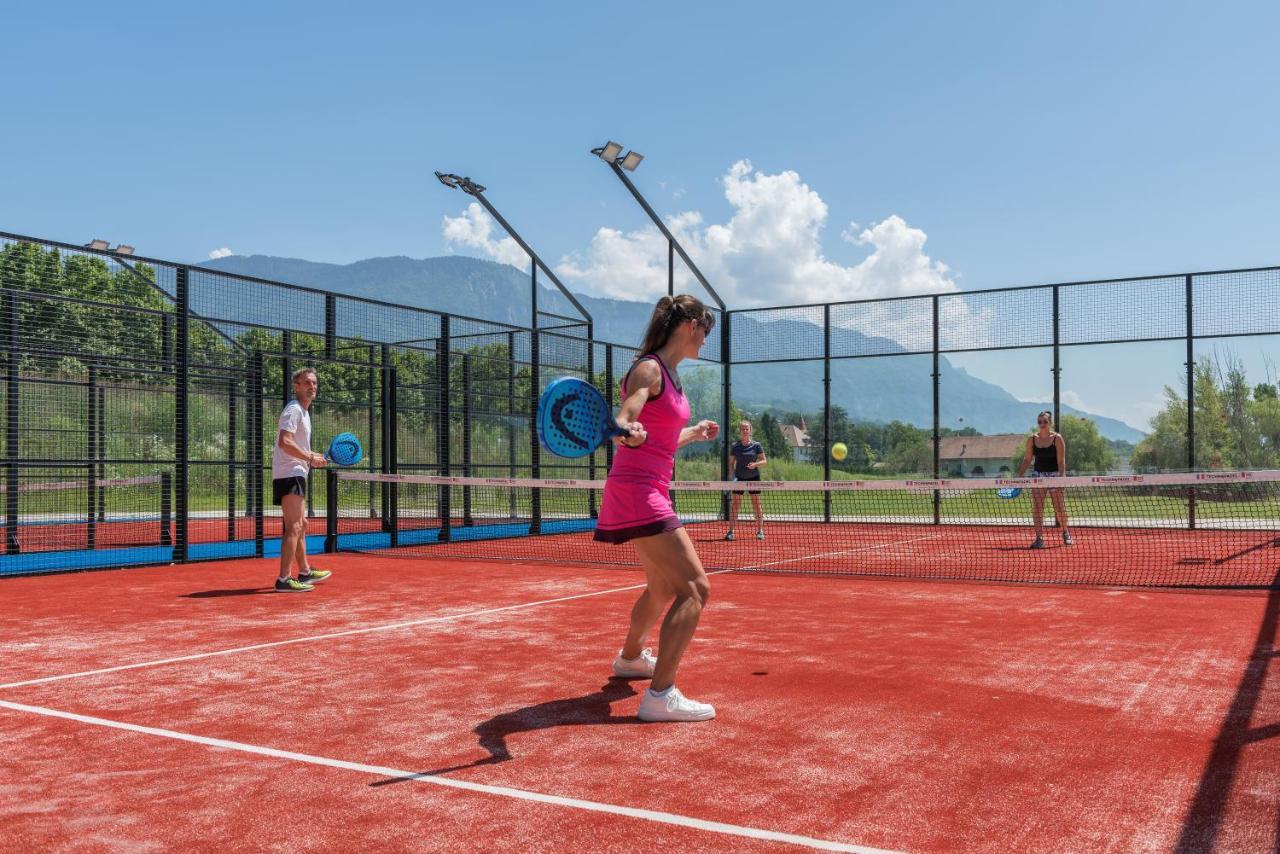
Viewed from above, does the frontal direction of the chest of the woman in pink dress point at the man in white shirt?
no

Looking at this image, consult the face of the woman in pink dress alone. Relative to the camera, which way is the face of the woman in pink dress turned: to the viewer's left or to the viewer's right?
to the viewer's right

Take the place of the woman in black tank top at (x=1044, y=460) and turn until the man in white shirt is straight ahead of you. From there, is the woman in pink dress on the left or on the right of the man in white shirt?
left

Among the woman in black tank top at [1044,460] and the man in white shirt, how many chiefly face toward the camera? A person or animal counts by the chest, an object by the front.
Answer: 1

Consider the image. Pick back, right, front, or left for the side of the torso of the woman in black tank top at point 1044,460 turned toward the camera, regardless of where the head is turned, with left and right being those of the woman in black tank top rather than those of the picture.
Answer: front

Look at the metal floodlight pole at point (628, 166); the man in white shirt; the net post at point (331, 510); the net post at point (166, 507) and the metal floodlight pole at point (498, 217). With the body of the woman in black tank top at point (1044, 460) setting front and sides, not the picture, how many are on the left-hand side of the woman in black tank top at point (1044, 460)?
0

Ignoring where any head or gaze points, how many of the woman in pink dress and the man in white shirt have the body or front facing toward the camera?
0

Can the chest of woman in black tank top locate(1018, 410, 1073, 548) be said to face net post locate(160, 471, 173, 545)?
no

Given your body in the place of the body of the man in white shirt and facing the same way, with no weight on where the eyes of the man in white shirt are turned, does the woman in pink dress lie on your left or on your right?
on your right

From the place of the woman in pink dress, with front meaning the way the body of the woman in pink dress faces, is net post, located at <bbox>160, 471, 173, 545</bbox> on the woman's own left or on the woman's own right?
on the woman's own left

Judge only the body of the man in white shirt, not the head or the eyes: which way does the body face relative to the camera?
to the viewer's right

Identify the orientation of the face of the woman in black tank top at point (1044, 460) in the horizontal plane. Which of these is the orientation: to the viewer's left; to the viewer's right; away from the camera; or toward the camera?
toward the camera

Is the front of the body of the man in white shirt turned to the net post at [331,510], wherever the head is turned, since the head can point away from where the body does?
no

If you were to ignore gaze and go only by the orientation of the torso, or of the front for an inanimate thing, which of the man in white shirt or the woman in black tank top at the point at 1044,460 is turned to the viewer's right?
the man in white shirt
